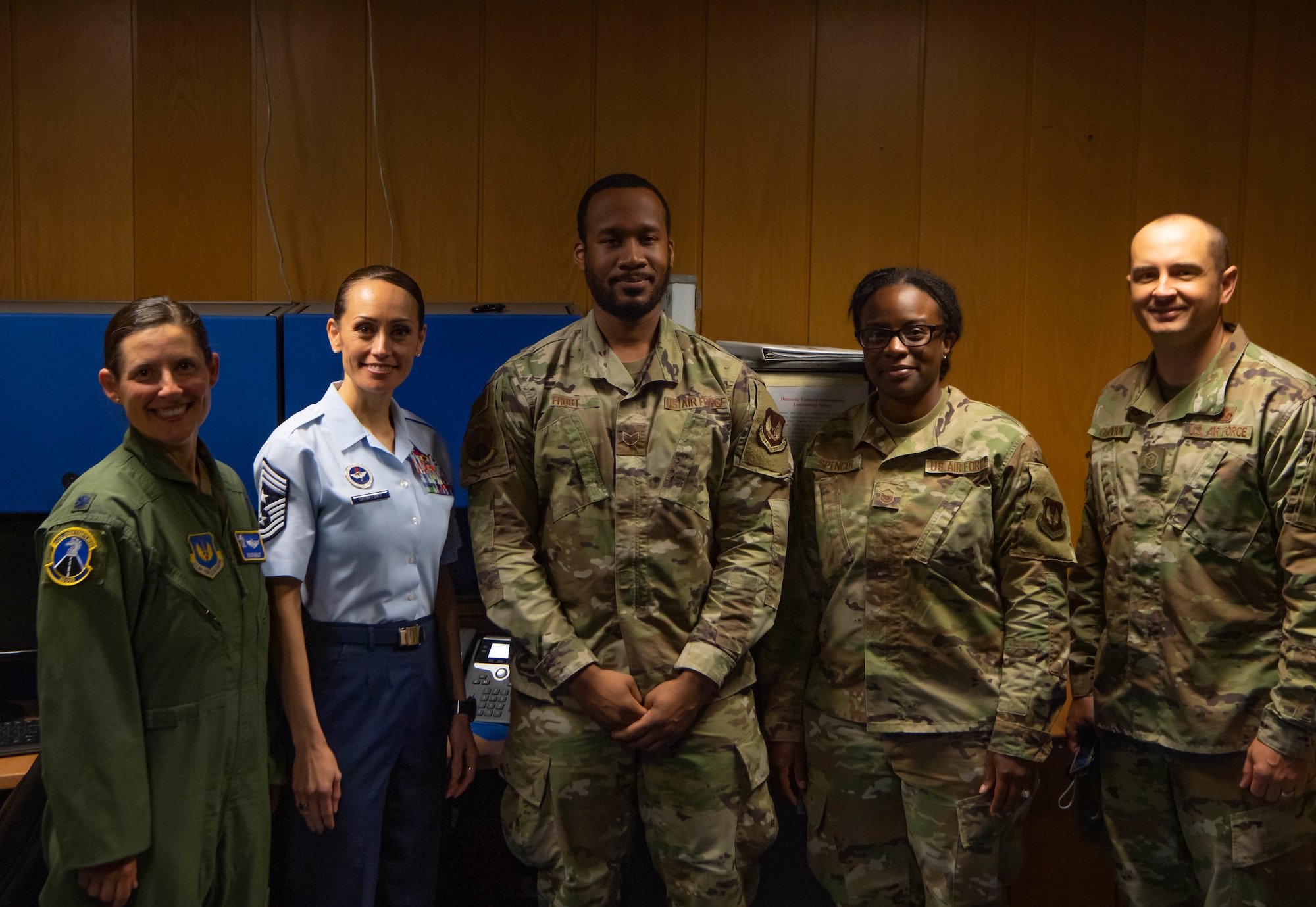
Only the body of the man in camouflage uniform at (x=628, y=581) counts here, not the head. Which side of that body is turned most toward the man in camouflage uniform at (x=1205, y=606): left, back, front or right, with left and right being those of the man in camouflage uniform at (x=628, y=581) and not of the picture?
left

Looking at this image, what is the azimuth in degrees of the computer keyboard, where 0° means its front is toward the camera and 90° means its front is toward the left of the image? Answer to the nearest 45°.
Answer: approximately 0°

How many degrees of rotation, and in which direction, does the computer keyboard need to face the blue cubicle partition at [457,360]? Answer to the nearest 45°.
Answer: approximately 90° to its left

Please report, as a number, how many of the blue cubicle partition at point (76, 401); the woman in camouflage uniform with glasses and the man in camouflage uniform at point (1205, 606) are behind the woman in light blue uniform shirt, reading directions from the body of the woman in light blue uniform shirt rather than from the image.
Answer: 1

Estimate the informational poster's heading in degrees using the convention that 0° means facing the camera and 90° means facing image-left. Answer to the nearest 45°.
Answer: approximately 0°

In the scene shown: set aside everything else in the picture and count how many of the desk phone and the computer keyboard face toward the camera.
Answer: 2

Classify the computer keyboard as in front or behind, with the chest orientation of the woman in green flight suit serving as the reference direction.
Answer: behind
